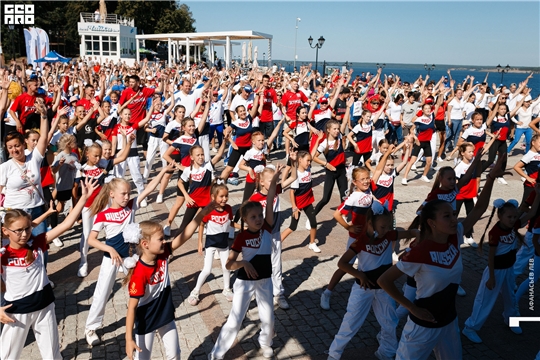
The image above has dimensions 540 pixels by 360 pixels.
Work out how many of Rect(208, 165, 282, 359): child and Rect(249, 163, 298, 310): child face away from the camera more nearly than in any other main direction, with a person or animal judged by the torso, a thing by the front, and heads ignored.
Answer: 0

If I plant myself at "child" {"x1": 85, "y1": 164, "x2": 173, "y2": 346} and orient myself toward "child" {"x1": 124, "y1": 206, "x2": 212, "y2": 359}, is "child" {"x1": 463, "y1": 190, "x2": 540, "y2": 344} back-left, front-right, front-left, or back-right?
front-left

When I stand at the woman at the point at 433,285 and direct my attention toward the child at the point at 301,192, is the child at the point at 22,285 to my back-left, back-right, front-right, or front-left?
front-left

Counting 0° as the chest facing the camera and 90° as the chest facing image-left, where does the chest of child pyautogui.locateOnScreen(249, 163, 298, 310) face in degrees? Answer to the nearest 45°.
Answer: approximately 315°

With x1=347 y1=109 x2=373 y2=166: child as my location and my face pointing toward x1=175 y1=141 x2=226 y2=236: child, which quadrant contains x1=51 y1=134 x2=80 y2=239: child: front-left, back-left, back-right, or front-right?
front-right

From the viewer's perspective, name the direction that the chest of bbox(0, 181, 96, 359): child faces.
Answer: toward the camera

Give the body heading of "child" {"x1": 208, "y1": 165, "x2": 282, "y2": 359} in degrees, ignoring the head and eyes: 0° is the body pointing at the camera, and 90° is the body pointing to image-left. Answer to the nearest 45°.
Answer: approximately 315°

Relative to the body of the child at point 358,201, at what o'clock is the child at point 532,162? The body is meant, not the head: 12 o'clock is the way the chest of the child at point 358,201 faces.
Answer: the child at point 532,162 is roughly at 9 o'clock from the child at point 358,201.

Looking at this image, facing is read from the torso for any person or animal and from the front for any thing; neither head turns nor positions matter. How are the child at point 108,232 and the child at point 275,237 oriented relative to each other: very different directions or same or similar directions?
same or similar directions

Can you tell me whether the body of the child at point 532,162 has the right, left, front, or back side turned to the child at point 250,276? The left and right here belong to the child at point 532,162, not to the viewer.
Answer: right

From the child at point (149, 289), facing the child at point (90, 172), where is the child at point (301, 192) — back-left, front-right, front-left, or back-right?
front-right

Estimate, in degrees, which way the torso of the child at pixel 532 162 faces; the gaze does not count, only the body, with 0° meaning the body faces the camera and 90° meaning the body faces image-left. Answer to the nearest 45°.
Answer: approximately 315°

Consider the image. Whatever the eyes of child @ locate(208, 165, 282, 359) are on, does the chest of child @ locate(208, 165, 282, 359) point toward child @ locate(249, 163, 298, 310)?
no

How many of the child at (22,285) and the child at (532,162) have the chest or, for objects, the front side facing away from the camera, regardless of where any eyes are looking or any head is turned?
0
